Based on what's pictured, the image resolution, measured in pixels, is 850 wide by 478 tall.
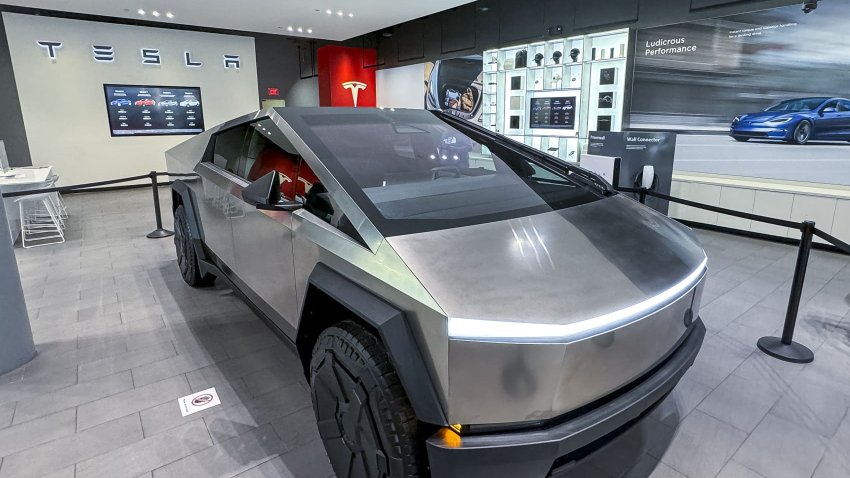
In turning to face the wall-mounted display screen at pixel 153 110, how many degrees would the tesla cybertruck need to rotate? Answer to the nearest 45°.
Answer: approximately 180°

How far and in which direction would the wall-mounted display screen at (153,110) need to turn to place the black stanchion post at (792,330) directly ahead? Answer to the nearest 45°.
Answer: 0° — it already faces it

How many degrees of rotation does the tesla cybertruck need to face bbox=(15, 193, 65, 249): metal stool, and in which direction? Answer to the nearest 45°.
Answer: approximately 180°

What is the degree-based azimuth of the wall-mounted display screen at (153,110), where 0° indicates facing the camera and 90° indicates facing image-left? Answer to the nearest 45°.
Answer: approximately 0°

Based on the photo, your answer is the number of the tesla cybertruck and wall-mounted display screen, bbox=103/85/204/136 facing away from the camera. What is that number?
0

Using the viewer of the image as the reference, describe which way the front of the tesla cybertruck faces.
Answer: facing the viewer and to the right of the viewer

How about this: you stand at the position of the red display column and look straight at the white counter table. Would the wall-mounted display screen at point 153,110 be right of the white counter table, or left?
right

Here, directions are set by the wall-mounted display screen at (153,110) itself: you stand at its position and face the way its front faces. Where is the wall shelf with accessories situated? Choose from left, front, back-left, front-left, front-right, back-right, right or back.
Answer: front-left

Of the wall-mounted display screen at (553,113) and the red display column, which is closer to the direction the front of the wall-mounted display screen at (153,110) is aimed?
the wall-mounted display screen

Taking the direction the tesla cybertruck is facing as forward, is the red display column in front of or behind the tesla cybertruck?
behind

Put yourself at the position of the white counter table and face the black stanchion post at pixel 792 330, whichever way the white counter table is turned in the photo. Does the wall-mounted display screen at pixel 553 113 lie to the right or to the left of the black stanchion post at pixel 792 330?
left
